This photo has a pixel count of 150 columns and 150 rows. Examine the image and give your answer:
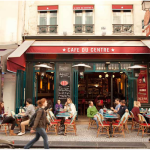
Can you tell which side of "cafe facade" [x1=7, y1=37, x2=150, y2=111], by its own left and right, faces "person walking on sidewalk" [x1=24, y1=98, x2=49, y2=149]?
front

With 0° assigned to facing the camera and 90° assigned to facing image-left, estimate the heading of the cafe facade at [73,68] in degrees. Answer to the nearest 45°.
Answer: approximately 0°

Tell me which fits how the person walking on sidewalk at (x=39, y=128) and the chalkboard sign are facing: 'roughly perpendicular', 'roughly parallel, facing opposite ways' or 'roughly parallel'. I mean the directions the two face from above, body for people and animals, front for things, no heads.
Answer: roughly perpendicular
